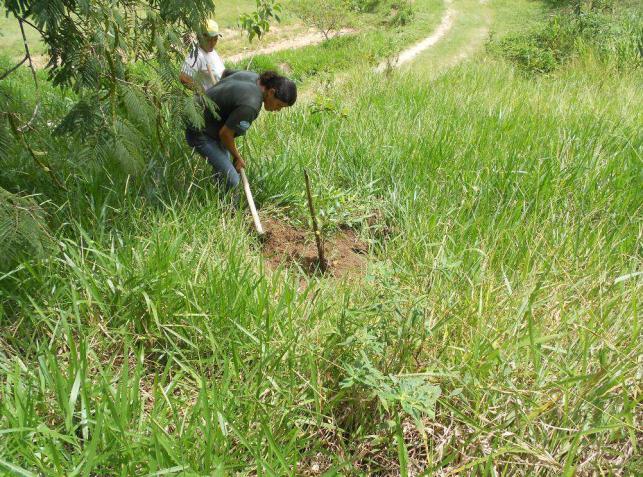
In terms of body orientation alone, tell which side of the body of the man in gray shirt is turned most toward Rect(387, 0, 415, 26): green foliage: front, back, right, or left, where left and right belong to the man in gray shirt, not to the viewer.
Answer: left

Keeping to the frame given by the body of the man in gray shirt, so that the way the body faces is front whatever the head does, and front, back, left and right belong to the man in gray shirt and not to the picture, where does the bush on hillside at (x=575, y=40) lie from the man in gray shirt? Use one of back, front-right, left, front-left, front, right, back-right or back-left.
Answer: front-left

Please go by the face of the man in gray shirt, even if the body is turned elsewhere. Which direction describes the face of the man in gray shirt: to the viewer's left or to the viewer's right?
to the viewer's right

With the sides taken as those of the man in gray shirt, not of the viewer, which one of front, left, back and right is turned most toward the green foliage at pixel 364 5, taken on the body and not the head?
left

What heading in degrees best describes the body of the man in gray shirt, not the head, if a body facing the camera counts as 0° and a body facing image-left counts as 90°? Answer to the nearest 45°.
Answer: approximately 270°

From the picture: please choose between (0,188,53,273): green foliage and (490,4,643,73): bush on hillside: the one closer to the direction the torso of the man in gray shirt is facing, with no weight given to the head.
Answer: the bush on hillside

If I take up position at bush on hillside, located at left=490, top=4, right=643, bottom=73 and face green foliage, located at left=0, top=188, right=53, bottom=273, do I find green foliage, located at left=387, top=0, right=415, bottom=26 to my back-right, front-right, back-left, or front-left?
back-right
